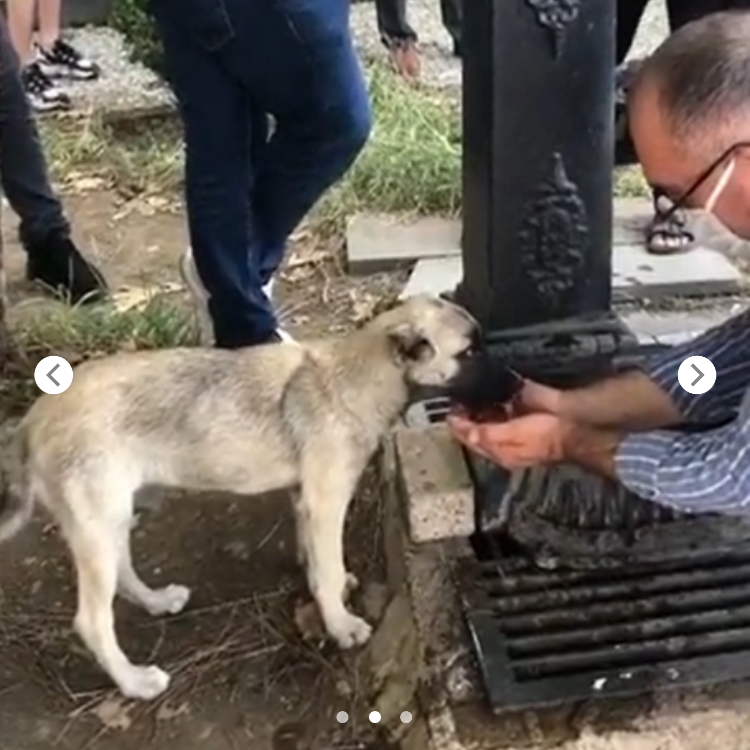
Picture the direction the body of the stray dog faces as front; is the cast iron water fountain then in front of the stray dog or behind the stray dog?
in front

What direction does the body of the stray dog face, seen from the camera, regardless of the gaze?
to the viewer's right
